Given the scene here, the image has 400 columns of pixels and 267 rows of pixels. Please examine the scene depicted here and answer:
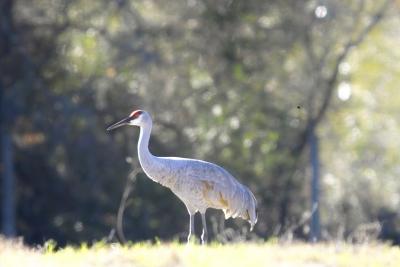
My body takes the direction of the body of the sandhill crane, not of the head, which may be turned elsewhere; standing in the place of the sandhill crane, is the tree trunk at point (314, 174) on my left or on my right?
on my right

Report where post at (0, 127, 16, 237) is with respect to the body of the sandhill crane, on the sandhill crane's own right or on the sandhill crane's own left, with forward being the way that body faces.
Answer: on the sandhill crane's own right

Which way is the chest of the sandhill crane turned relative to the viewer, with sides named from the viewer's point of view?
facing to the left of the viewer

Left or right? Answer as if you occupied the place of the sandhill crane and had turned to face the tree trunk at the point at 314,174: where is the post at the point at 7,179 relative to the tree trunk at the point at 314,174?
left
